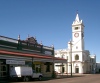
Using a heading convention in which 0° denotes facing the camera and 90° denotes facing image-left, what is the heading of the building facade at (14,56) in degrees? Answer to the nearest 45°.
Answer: approximately 315°
